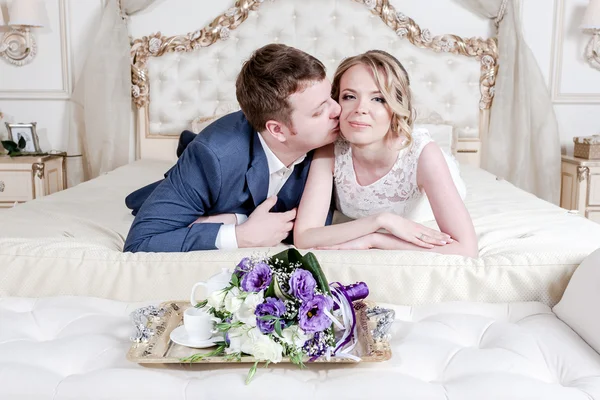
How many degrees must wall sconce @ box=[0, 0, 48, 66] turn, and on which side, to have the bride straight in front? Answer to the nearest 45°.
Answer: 0° — it already faces them

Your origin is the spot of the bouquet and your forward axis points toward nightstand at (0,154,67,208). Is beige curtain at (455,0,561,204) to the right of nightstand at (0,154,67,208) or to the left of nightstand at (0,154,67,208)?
right

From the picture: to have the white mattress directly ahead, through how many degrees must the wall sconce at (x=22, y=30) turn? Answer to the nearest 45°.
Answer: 0° — it already faces it

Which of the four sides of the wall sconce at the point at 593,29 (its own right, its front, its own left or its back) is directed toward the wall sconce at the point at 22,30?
right

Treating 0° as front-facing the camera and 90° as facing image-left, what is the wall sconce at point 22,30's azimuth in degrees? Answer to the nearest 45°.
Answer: approximately 0°

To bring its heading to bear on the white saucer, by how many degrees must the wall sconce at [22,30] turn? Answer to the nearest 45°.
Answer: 0° — it already faces it

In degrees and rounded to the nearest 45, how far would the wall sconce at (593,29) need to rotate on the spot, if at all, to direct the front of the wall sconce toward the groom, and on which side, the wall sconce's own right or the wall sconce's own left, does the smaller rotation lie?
0° — it already faces them

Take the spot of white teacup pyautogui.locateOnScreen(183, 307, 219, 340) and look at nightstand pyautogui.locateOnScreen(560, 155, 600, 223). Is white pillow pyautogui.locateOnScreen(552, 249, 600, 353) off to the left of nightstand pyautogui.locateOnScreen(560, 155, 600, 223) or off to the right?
right

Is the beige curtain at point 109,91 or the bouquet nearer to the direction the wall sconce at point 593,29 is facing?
the bouquet

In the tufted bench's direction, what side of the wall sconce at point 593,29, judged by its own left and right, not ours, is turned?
front
